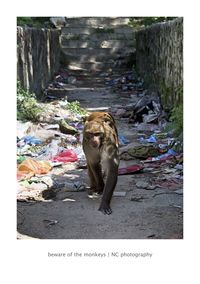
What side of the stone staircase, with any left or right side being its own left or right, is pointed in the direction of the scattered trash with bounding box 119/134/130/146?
front

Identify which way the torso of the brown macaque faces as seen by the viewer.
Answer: toward the camera

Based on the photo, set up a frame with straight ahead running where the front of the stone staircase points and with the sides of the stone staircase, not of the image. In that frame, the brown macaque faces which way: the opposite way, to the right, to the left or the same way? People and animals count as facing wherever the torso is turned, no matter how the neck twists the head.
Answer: the same way

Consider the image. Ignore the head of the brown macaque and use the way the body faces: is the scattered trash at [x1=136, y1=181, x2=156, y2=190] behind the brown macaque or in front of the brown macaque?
behind

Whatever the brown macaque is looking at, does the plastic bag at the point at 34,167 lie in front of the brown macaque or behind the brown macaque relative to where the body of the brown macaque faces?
behind

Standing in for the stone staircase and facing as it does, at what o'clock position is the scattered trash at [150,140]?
The scattered trash is roughly at 12 o'clock from the stone staircase.

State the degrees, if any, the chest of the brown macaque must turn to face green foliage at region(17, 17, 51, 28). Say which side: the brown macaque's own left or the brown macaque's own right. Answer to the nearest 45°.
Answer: approximately 180°

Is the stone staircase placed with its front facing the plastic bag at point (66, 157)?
yes

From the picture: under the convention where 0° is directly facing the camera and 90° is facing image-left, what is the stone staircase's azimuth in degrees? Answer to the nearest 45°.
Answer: approximately 0°

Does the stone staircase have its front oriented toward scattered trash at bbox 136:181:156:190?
yes
